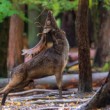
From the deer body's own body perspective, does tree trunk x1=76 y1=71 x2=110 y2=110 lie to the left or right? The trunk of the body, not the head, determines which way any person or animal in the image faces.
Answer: on its right

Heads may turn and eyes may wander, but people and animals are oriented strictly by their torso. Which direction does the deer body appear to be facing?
to the viewer's right

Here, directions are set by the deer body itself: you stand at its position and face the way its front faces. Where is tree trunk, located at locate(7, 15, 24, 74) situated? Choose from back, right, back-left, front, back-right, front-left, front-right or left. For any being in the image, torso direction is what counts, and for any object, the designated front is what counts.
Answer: left

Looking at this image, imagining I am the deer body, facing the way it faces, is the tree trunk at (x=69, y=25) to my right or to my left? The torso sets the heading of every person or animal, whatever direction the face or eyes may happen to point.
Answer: on my left
